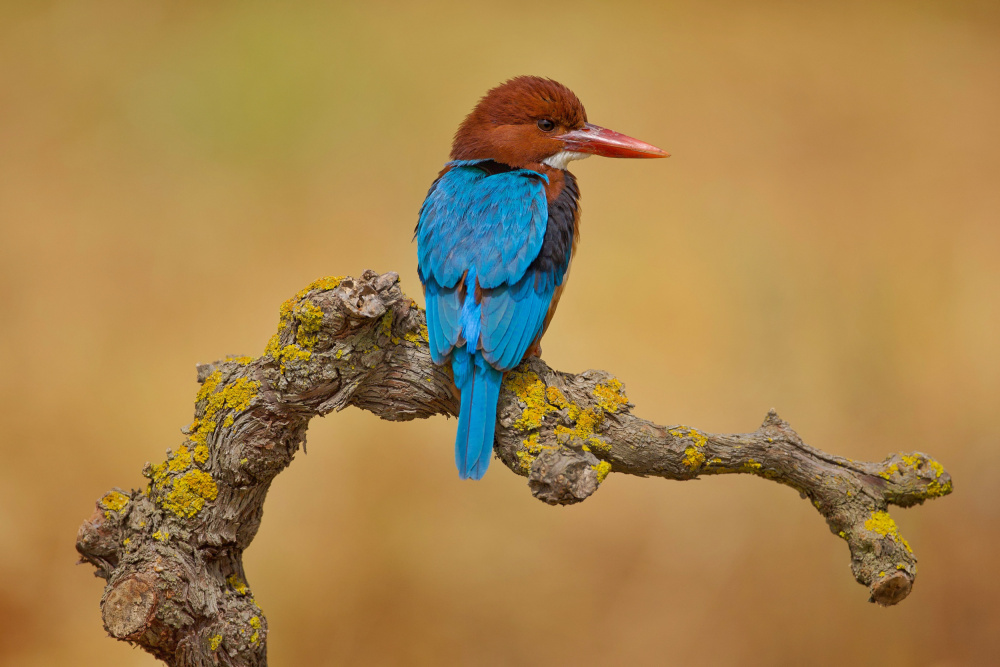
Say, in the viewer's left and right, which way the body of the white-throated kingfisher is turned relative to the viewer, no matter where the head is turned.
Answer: facing away from the viewer and to the right of the viewer
